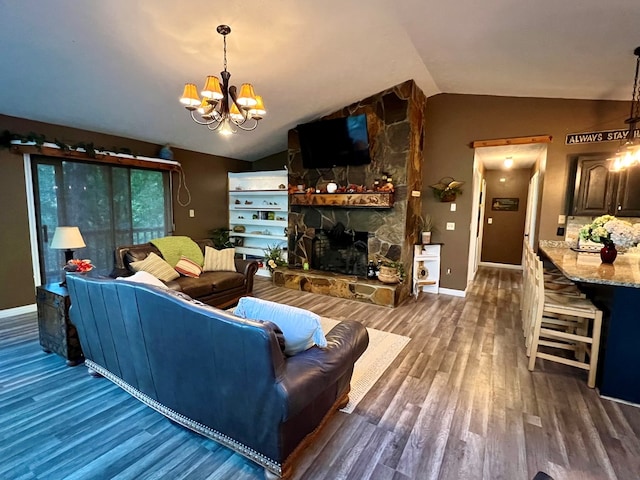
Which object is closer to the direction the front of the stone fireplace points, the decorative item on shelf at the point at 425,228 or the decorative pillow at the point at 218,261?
the decorative pillow

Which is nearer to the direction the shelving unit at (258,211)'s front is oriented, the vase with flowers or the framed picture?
the vase with flowers

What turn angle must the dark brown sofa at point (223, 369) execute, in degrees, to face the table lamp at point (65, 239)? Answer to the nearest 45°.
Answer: approximately 90° to its left

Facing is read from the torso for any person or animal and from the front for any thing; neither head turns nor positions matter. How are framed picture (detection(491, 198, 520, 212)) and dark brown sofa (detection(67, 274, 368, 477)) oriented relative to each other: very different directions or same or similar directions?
very different directions

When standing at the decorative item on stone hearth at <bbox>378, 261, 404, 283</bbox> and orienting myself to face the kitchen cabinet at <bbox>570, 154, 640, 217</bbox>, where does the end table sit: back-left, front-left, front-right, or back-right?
back-right

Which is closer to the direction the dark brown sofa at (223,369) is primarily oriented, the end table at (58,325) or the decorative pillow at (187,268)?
the decorative pillow
